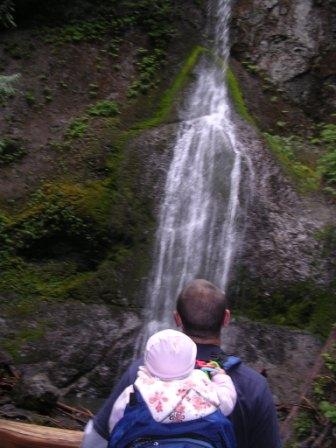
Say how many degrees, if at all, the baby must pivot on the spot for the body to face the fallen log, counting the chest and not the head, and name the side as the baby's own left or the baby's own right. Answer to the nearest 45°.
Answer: approximately 45° to the baby's own left

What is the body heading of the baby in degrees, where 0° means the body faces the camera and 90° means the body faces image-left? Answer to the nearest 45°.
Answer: approximately 180°

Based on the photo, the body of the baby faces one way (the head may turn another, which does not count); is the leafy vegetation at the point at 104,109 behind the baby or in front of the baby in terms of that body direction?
in front

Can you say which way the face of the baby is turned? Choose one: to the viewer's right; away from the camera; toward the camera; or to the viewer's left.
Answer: away from the camera

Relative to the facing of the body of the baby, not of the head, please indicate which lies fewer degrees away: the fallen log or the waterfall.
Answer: the waterfall

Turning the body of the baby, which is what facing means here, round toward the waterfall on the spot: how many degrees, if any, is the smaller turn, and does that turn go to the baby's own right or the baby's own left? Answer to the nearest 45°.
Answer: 0° — they already face it
